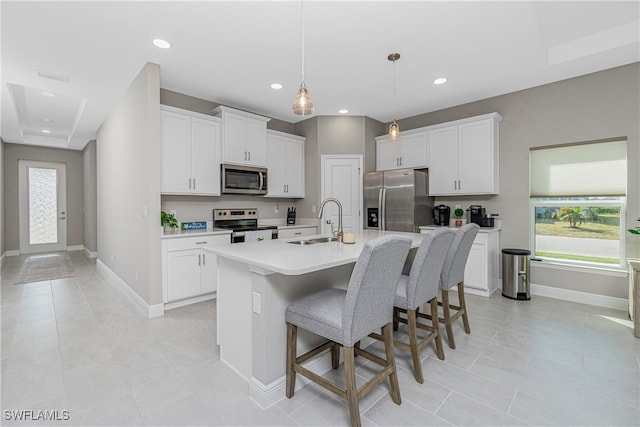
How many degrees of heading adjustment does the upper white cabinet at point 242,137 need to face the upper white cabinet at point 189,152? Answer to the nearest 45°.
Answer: approximately 90° to its right

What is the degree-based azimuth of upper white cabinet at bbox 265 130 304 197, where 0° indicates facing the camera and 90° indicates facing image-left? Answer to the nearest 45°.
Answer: approximately 315°
